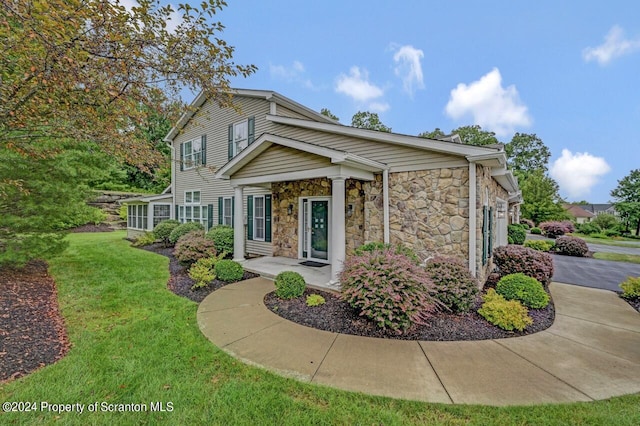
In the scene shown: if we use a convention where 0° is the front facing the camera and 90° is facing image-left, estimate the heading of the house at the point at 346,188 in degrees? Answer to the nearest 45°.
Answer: approximately 45°

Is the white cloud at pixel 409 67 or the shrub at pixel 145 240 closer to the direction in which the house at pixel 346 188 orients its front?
the shrub

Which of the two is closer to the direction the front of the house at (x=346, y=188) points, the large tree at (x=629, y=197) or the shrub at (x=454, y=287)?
the shrub

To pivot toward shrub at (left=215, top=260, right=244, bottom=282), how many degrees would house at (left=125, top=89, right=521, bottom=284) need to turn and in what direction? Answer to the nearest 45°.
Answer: approximately 45° to its right

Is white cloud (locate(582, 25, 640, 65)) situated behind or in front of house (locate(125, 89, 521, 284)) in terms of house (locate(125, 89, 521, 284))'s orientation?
behind

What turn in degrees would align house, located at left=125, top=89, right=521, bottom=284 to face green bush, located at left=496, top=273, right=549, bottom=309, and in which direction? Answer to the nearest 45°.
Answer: approximately 90° to its left

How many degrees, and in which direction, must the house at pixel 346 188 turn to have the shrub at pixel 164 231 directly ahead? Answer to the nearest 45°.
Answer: approximately 90° to its right

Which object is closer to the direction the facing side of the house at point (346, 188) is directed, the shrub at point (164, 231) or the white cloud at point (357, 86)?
the shrub

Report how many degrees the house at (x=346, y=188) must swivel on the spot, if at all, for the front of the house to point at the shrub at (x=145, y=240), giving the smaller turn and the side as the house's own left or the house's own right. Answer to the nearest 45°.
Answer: approximately 90° to the house's own right
